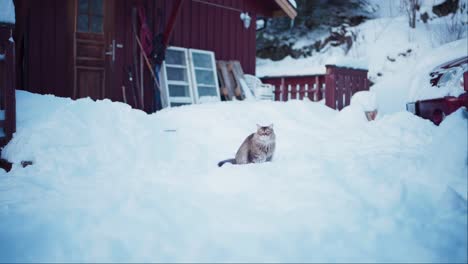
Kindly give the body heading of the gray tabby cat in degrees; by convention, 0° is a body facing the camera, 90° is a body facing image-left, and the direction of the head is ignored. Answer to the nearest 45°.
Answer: approximately 315°

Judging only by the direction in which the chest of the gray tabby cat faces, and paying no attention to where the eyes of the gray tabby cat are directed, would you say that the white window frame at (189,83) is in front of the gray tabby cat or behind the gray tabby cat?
behind

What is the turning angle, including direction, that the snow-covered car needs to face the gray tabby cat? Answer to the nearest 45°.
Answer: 0° — it already faces it

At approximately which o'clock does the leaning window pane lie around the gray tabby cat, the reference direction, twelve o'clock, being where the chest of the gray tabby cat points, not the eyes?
The leaning window pane is roughly at 7 o'clock from the gray tabby cat.

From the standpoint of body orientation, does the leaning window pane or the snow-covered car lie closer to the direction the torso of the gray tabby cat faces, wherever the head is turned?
the snow-covered car

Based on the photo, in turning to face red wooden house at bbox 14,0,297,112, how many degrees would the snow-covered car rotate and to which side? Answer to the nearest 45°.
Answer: approximately 45° to its right

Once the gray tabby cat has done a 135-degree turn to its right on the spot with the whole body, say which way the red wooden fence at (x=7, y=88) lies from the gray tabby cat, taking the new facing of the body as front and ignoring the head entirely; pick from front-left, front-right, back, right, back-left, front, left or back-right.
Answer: front

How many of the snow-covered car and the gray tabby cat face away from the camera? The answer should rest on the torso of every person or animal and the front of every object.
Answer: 0
